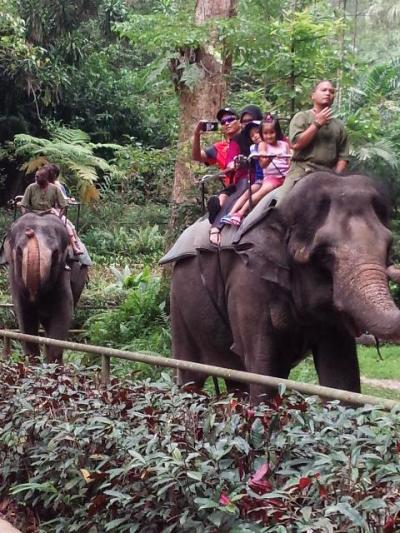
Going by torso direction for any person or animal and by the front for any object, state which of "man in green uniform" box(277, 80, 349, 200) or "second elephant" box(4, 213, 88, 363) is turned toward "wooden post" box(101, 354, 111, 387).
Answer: the second elephant

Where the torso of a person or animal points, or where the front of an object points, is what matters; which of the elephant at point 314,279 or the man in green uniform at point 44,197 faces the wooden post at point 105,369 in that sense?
the man in green uniform

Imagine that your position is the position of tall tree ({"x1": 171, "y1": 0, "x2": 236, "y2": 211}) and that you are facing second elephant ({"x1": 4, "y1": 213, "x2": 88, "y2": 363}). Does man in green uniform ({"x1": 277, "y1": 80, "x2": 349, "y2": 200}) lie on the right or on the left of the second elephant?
left

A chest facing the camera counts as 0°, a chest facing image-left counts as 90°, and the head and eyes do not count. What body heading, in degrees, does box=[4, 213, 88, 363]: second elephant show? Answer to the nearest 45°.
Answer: approximately 0°

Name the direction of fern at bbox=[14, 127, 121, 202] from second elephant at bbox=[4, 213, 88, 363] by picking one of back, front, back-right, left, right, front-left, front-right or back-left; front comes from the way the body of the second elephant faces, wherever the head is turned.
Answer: back

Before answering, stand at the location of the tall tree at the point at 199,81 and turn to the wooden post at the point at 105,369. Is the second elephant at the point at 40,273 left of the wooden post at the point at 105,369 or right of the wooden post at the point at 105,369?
right

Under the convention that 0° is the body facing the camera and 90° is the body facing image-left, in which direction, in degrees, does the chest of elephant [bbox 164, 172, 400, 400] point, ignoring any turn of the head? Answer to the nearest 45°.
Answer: approximately 315°
